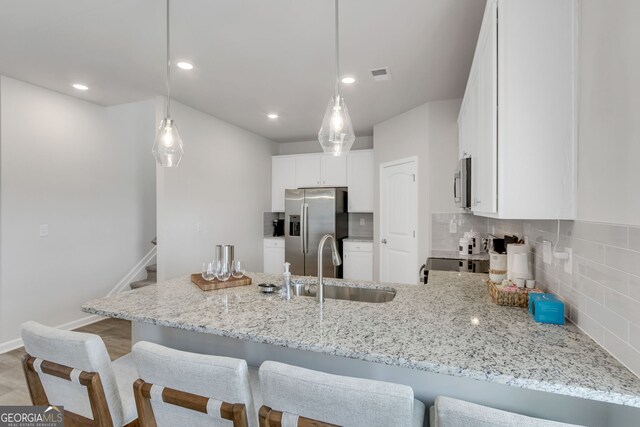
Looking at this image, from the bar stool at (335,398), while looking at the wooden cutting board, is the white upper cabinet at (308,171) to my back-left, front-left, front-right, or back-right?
front-right

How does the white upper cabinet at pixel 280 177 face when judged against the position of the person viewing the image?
facing the viewer

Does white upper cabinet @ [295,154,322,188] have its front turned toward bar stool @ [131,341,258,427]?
yes

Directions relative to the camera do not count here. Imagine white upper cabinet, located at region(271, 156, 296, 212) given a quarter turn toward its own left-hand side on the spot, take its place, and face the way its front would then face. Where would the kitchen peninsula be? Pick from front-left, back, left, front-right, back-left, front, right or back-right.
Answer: right

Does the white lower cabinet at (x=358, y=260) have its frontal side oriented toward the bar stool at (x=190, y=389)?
yes

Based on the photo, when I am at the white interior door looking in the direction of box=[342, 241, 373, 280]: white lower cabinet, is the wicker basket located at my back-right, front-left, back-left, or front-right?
back-left

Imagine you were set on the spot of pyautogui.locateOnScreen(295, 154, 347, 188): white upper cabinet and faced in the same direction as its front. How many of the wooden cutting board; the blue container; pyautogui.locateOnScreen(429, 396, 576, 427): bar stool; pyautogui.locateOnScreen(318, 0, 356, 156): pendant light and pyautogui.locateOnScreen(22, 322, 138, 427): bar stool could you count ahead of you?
5

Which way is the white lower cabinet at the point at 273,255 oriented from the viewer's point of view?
toward the camera

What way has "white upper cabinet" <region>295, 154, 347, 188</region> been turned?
toward the camera

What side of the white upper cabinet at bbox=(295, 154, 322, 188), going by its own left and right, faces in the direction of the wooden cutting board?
front
